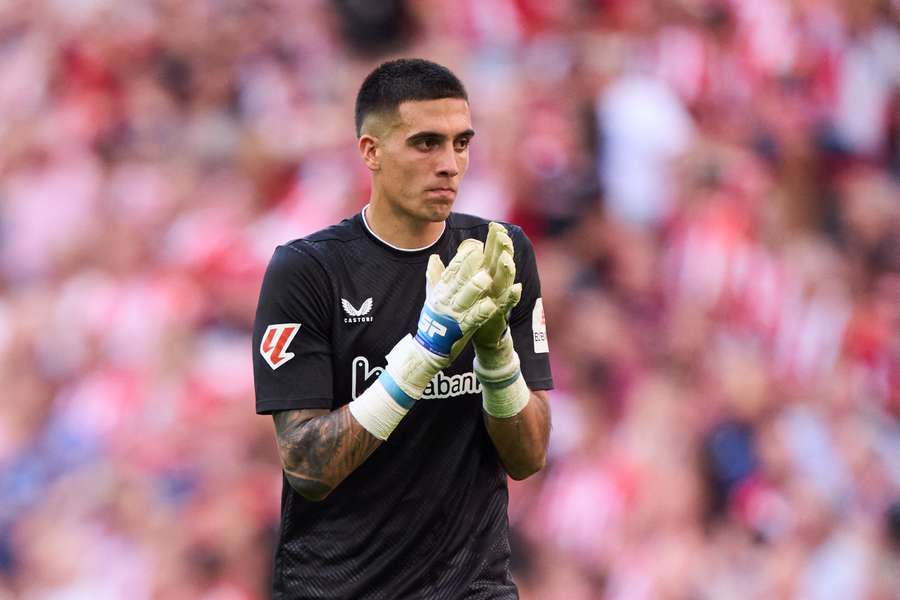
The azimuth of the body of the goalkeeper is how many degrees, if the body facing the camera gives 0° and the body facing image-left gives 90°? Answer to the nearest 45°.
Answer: approximately 315°
